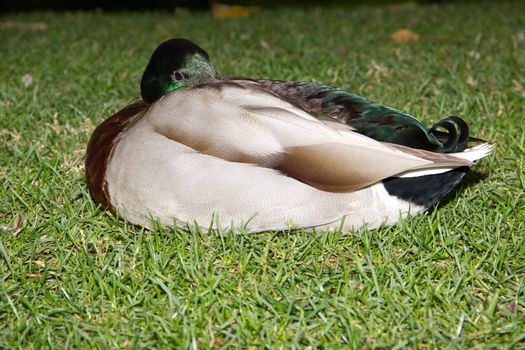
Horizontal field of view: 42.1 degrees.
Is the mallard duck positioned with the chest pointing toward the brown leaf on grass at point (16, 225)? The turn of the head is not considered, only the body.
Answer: yes

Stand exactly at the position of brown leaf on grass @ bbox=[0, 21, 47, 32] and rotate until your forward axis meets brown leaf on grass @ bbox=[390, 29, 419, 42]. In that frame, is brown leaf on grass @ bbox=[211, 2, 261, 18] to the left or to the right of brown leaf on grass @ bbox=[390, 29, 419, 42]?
left

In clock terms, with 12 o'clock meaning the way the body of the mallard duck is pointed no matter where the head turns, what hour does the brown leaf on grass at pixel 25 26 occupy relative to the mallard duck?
The brown leaf on grass is roughly at 2 o'clock from the mallard duck.

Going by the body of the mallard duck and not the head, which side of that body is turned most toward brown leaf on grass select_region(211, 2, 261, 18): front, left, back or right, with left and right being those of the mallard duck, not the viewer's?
right

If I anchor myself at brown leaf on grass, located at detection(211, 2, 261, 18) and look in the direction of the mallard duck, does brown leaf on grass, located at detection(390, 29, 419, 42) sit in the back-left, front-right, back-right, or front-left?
front-left

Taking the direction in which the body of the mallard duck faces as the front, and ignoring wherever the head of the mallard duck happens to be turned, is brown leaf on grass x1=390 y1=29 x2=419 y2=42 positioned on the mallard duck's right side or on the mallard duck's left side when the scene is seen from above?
on the mallard duck's right side

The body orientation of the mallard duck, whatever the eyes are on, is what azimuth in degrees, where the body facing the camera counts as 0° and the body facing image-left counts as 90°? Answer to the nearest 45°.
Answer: approximately 90°
